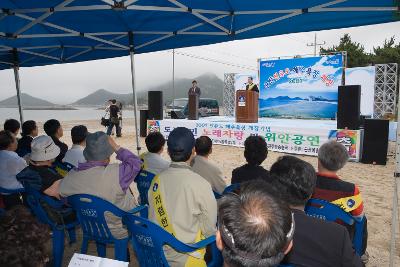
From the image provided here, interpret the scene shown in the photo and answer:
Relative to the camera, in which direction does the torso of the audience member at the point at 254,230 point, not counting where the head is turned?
away from the camera

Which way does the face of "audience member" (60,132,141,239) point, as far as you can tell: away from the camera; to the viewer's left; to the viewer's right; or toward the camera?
away from the camera

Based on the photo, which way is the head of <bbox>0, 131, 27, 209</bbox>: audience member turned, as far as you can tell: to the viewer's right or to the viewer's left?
to the viewer's right

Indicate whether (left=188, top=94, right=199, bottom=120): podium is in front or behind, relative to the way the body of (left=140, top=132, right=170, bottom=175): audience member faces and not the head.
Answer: in front

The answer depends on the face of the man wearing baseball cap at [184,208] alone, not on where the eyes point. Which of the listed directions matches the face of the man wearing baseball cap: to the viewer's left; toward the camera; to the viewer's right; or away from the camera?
away from the camera

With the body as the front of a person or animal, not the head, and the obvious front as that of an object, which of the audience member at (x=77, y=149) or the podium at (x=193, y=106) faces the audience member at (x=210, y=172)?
the podium

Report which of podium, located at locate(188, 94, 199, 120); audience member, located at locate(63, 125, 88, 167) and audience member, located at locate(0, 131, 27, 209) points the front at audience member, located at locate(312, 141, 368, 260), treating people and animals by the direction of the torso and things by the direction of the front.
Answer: the podium

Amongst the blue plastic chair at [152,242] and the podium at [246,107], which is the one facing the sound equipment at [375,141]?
the blue plastic chair

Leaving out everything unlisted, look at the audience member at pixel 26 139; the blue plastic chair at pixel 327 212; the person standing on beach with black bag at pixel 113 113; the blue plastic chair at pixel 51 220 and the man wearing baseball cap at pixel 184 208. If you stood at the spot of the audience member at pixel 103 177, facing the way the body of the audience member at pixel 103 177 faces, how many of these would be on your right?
2

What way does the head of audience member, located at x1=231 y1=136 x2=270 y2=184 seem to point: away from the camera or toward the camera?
away from the camera
